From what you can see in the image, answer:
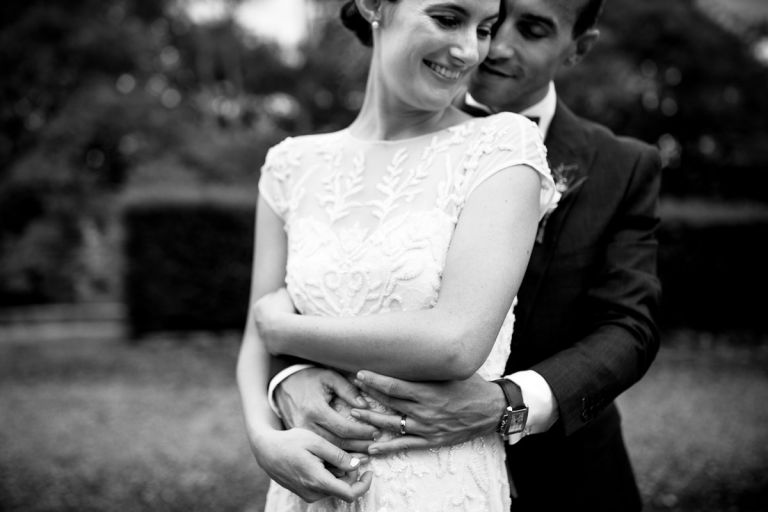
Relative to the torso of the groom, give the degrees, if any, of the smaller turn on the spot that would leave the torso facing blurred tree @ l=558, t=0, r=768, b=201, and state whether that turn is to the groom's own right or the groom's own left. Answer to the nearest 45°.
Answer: approximately 135° to the groom's own right

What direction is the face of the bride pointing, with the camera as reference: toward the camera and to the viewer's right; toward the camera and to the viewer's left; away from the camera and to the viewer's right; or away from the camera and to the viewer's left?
toward the camera and to the viewer's right

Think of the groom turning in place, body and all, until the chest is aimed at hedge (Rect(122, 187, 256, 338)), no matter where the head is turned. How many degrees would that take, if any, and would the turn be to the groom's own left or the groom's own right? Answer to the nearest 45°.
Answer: approximately 90° to the groom's own right

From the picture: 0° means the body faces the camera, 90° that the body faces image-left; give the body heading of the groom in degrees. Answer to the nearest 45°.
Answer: approximately 45°
